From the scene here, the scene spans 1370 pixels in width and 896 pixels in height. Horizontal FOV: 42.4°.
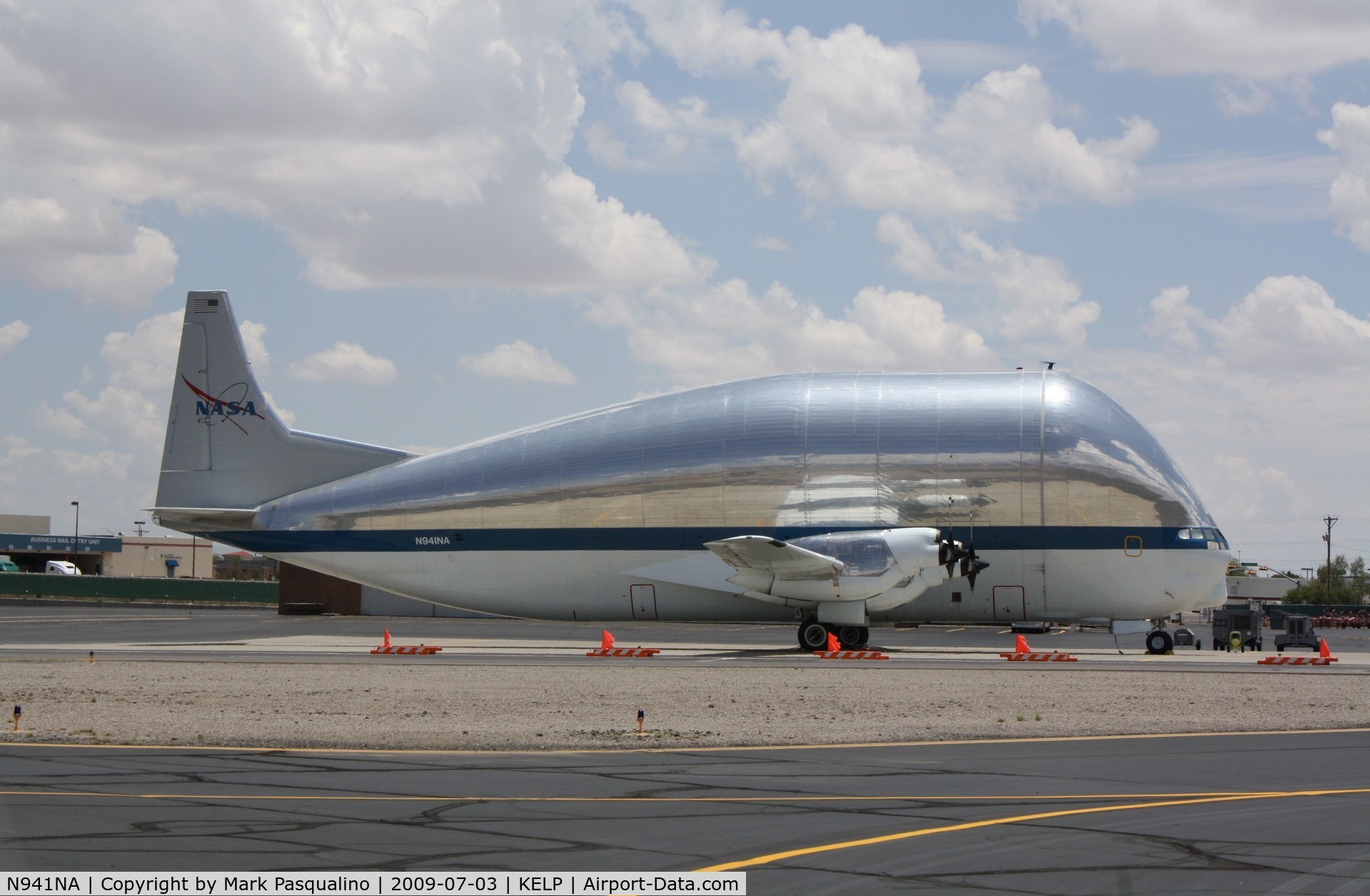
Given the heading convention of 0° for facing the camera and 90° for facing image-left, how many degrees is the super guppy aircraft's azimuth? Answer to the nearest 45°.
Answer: approximately 270°
